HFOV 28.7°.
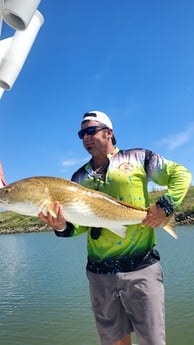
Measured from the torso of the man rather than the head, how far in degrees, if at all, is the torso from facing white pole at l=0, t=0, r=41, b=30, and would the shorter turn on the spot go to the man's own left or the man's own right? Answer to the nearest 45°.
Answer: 0° — they already face it

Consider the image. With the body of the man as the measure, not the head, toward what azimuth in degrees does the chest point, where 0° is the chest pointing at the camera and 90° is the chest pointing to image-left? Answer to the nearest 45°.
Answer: approximately 45°

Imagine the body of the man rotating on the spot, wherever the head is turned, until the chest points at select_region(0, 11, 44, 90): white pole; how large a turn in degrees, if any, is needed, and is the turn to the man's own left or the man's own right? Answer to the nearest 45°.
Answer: approximately 45° to the man's own right
